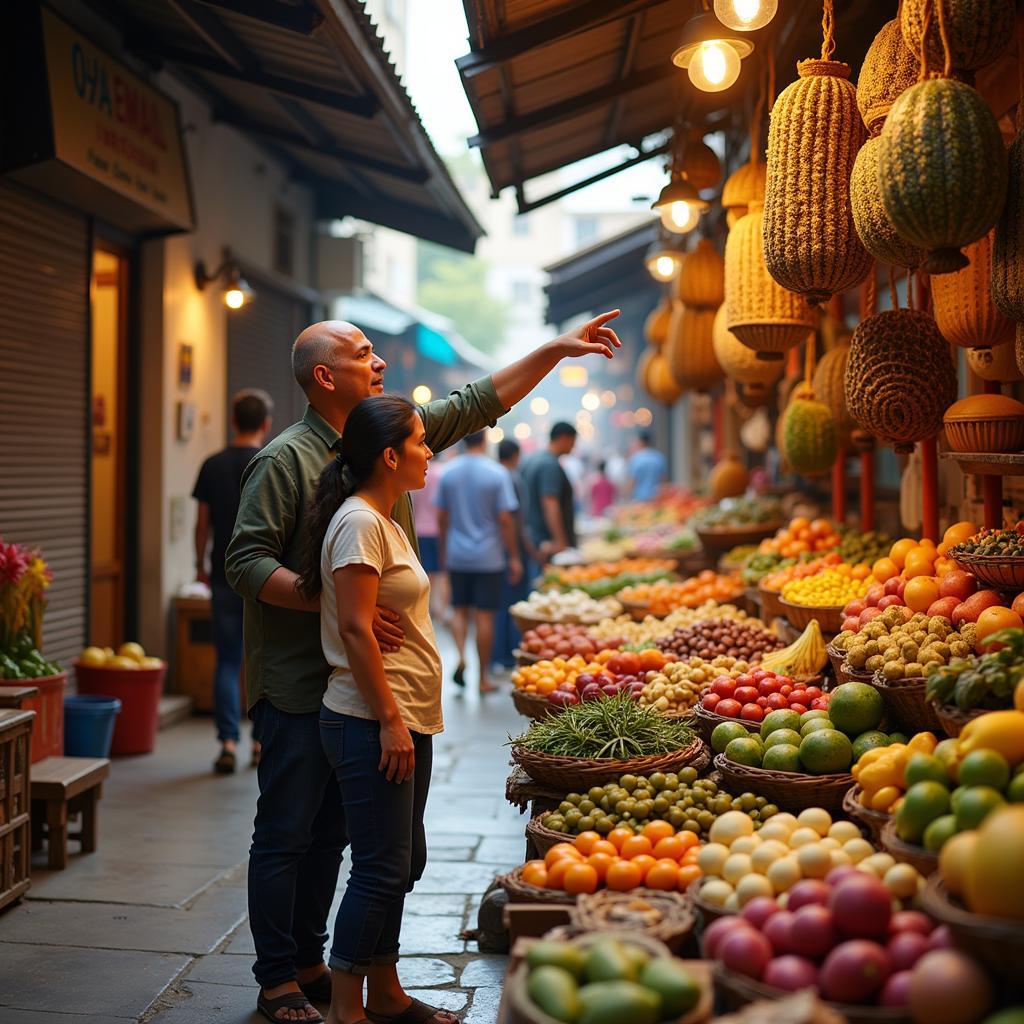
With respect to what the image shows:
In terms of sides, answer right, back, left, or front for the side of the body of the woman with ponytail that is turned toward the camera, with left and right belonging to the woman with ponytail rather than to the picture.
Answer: right

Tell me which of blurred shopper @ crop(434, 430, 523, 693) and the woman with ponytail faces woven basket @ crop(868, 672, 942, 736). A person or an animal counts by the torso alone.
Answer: the woman with ponytail

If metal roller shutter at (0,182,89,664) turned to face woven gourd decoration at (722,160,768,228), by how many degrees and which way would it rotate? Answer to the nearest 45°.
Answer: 0° — it already faces it

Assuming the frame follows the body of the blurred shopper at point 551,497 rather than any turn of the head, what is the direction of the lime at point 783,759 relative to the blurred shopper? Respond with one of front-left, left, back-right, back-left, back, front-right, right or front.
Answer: right

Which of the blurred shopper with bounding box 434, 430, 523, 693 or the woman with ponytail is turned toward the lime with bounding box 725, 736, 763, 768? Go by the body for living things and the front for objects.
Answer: the woman with ponytail

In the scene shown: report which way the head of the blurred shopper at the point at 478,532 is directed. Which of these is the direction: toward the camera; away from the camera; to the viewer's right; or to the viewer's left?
away from the camera

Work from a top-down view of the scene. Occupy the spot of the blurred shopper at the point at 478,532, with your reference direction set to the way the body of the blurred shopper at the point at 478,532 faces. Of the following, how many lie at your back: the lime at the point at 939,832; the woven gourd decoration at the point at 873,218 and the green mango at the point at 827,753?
3

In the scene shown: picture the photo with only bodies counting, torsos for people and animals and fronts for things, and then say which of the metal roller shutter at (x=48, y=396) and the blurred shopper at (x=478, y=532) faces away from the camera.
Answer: the blurred shopper

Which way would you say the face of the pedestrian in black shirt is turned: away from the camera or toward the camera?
away from the camera

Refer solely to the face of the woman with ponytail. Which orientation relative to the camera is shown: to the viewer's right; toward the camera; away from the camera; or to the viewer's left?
to the viewer's right

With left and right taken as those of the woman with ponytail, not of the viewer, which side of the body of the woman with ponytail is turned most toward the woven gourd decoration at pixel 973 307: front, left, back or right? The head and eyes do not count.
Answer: front

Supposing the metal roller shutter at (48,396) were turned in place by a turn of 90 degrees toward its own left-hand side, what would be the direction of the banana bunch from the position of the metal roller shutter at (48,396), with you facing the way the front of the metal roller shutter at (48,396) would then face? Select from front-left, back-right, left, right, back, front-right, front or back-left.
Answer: right

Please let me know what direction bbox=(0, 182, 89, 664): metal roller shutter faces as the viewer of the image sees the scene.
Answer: facing the viewer and to the right of the viewer

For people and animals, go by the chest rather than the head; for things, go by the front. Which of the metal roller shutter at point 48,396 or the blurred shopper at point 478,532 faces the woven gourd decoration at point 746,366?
the metal roller shutter

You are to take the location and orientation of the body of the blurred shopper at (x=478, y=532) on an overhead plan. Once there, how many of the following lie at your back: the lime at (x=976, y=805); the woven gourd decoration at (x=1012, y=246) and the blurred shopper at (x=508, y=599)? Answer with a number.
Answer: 2

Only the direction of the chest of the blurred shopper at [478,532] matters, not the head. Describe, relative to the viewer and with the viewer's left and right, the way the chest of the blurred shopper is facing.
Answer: facing away from the viewer
